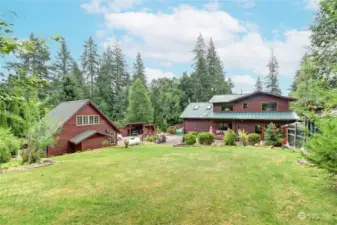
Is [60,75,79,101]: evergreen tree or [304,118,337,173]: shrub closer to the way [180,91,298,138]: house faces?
the shrub

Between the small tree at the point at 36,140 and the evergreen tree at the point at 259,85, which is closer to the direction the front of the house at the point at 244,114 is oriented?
the small tree

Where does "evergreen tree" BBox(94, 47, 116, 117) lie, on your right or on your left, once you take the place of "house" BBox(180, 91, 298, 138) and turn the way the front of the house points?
on your right

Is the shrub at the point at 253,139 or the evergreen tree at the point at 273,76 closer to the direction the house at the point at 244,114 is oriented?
the shrub

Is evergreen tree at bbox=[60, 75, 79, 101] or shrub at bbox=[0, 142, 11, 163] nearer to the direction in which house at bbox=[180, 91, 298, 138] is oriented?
the shrub

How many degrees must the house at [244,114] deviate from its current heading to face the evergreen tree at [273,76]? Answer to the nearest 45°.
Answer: approximately 180°

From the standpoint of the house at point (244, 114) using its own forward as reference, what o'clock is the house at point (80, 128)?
the house at point (80, 128) is roughly at 2 o'clock from the house at point (244, 114).

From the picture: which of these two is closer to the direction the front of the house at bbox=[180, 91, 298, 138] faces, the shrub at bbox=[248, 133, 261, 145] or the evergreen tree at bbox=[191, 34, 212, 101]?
the shrub

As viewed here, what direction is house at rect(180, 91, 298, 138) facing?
toward the camera

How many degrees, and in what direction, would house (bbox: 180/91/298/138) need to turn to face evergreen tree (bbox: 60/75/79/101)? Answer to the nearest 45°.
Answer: approximately 90° to its right

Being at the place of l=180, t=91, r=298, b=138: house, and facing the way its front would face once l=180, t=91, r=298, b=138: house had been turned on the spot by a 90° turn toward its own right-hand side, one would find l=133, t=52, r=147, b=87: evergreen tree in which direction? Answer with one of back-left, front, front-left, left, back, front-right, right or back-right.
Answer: front-right
